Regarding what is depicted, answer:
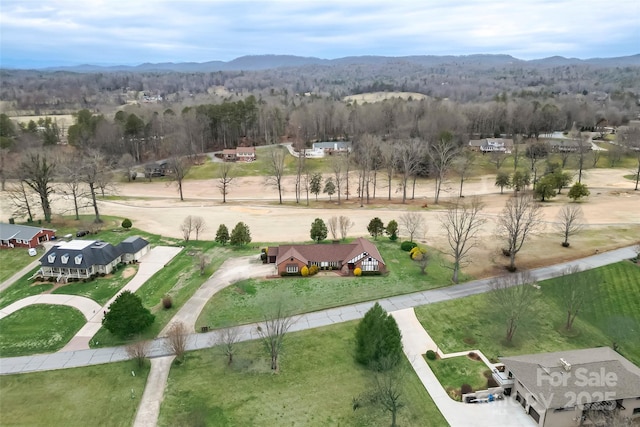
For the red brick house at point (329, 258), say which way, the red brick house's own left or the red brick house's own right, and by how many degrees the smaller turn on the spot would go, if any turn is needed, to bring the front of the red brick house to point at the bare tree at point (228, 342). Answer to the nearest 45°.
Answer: approximately 45° to the red brick house's own right

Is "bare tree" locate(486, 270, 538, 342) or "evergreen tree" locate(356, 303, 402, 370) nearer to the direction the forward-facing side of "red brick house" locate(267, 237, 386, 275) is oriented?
the evergreen tree

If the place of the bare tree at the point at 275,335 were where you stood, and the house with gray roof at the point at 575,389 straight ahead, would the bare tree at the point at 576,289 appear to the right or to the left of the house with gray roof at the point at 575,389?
left

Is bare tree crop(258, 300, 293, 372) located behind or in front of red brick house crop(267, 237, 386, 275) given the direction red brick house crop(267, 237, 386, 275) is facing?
in front

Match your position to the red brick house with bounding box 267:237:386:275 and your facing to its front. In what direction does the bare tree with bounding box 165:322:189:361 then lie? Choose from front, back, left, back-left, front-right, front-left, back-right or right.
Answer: front-right

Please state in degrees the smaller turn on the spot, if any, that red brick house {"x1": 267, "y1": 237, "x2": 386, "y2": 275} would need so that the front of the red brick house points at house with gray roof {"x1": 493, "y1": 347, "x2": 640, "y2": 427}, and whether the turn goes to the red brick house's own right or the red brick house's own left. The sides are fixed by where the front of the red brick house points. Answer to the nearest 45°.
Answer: approximately 45° to the red brick house's own left

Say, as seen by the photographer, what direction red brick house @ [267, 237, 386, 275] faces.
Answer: facing the viewer

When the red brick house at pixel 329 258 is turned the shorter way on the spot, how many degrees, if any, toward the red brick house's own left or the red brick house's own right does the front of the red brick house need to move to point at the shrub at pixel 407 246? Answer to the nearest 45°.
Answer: approximately 135° to the red brick house's own left

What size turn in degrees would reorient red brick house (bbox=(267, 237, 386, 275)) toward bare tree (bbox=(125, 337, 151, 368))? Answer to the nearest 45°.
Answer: approximately 45° to its right

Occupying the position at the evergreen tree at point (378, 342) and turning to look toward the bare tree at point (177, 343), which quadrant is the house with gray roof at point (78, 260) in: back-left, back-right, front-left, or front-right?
front-right

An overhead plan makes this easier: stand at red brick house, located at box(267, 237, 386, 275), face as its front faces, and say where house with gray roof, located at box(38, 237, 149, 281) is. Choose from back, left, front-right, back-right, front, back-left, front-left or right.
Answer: right

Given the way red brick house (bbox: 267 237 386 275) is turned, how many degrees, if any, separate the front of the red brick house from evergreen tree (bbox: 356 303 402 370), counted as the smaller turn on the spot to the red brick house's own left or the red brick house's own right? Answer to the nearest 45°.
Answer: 0° — it already faces it

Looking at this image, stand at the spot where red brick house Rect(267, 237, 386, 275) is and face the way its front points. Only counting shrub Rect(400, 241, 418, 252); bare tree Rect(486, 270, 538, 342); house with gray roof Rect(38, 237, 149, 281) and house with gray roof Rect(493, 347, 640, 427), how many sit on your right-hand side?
1
